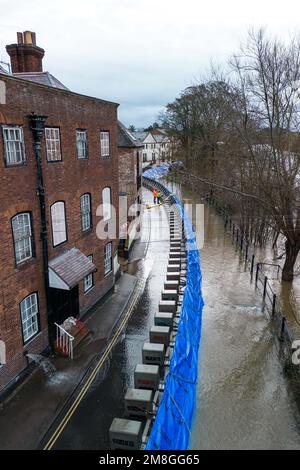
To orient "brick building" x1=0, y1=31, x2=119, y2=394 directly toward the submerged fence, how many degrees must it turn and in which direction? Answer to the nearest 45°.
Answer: approximately 45° to its left

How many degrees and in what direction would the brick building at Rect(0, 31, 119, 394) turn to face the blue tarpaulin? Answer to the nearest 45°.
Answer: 0° — it already faces it

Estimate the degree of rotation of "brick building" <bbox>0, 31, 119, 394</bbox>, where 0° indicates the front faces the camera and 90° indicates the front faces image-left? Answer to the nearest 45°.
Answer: approximately 315°
